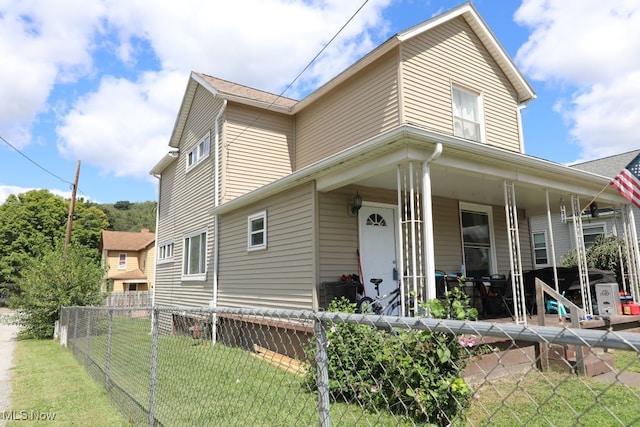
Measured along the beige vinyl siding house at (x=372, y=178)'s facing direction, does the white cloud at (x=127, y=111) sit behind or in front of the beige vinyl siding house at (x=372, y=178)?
behind

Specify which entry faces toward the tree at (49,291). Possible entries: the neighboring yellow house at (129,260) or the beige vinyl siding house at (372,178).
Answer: the neighboring yellow house

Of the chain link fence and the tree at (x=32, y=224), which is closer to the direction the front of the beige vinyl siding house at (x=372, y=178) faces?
the chain link fence

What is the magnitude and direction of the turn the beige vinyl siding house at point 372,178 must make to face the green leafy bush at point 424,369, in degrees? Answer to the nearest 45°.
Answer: approximately 45° to its right

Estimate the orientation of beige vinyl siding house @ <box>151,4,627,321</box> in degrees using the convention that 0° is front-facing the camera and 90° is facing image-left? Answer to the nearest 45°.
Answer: approximately 315°

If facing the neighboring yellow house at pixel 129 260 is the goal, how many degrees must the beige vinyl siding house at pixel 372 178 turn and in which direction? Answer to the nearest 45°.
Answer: approximately 180°

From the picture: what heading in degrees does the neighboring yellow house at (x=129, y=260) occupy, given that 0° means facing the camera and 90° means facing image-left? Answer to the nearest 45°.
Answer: approximately 0°
